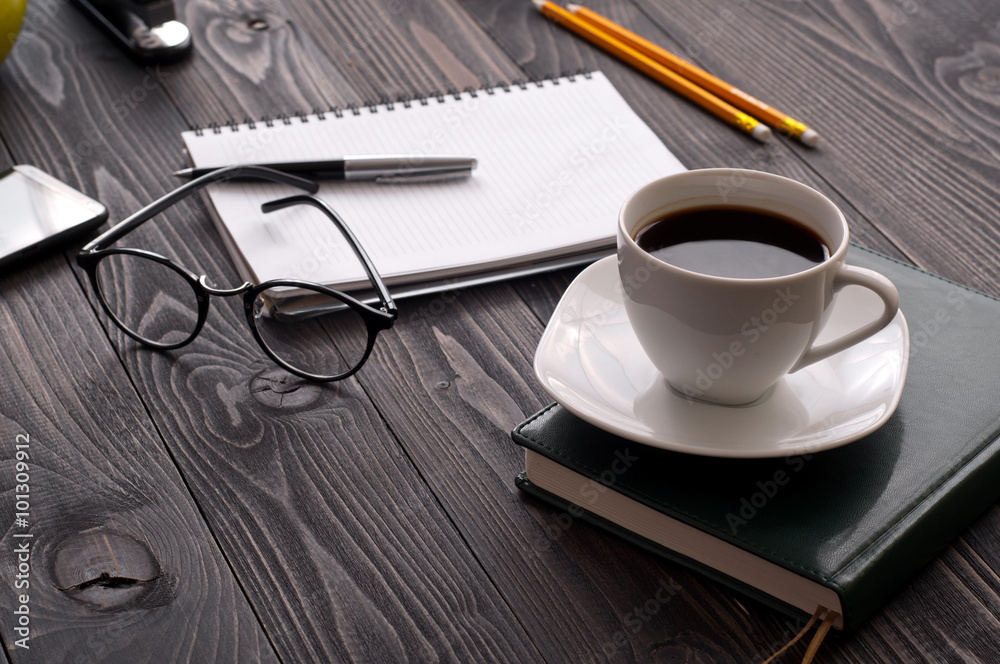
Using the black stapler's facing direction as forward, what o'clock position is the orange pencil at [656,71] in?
The orange pencil is roughly at 11 o'clock from the black stapler.

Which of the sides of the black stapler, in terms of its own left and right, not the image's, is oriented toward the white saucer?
front

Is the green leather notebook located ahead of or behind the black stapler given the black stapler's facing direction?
ahead

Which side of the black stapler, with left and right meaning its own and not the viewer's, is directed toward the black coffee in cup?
front

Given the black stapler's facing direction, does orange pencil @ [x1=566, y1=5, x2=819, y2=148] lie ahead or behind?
ahead

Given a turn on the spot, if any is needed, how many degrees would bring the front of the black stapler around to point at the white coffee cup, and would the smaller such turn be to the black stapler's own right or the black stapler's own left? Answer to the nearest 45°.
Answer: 0° — it already faces it
